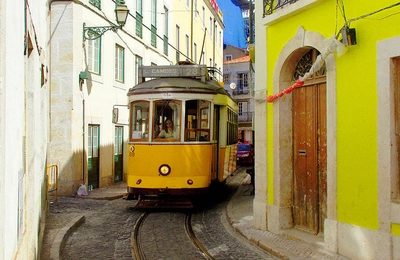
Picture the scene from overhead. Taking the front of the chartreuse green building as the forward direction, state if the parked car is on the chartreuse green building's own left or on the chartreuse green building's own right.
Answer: on the chartreuse green building's own right

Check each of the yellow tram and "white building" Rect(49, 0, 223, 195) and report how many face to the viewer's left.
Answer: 0

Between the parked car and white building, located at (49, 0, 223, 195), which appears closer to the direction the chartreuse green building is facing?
the white building

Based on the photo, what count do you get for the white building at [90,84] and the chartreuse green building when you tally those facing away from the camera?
0

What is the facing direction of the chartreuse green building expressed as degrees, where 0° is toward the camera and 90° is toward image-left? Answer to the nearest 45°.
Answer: approximately 45°

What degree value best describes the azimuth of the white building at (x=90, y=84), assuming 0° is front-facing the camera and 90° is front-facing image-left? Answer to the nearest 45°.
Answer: approximately 315°

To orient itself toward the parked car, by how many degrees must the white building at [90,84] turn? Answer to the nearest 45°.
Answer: approximately 90° to its left

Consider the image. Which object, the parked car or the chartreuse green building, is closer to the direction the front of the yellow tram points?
the chartreuse green building

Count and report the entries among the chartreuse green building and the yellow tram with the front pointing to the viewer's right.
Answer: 0

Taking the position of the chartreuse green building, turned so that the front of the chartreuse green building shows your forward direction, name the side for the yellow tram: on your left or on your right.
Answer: on your right
